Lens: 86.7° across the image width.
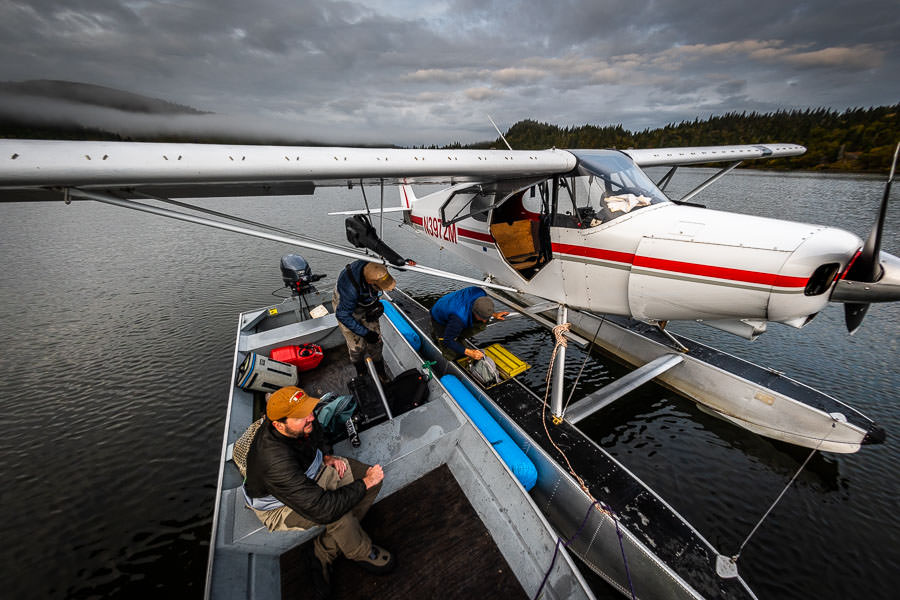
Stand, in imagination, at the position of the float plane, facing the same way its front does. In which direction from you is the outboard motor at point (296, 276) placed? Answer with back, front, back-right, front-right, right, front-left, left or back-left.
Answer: back

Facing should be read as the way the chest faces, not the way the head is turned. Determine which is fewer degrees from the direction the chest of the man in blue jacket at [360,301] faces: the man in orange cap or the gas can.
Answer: the man in orange cap

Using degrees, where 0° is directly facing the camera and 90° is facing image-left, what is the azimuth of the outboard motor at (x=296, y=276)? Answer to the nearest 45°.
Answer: approximately 315°
